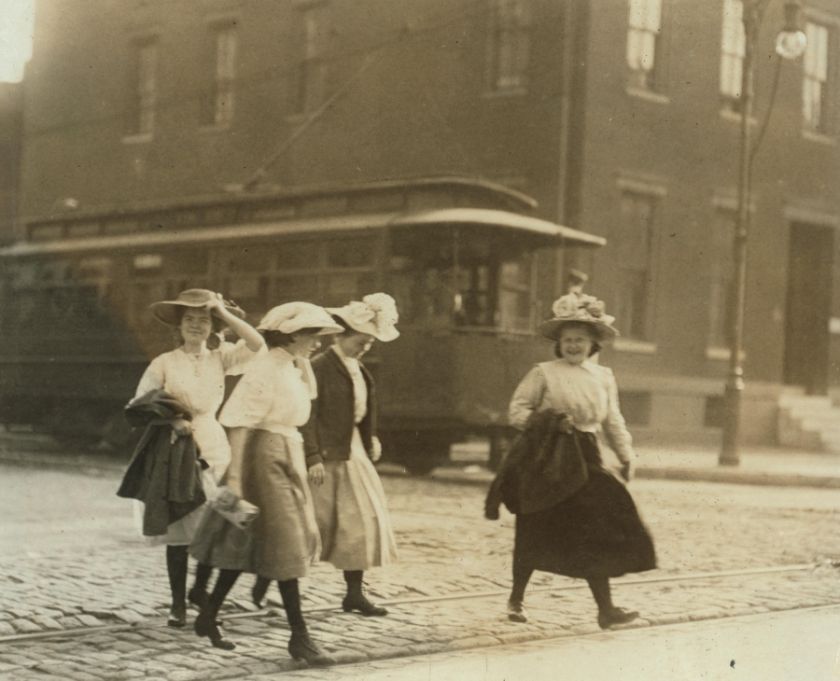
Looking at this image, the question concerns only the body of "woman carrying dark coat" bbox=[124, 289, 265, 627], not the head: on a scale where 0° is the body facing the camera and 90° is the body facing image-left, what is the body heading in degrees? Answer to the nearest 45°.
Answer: approximately 0°

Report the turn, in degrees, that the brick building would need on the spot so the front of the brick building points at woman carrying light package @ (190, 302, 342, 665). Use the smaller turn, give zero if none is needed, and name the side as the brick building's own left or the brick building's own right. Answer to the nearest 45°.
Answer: approximately 45° to the brick building's own right

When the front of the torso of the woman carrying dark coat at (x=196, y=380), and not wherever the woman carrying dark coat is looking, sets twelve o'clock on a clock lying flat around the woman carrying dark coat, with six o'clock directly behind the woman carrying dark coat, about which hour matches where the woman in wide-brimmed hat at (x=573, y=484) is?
The woman in wide-brimmed hat is roughly at 9 o'clock from the woman carrying dark coat.
